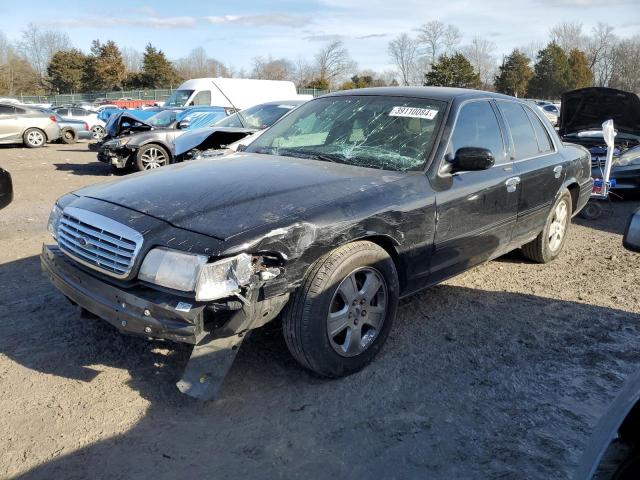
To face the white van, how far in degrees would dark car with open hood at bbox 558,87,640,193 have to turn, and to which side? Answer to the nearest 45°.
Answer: approximately 90° to its right

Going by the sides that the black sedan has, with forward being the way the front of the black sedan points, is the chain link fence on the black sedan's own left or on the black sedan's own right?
on the black sedan's own right

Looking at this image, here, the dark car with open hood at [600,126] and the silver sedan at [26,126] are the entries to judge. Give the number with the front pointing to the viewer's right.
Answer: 0

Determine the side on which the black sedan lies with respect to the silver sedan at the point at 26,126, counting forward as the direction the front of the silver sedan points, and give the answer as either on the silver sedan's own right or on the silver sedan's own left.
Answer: on the silver sedan's own left

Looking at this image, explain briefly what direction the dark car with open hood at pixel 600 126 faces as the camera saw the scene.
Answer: facing the viewer and to the left of the viewer

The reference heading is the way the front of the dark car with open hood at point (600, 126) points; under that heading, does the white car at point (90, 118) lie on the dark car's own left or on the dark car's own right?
on the dark car's own right

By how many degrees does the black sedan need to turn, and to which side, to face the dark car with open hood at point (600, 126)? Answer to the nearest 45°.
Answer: approximately 180°

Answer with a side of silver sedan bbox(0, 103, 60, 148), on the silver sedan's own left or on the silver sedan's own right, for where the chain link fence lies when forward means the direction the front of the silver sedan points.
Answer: on the silver sedan's own right

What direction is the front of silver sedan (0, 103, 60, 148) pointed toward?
to the viewer's left
